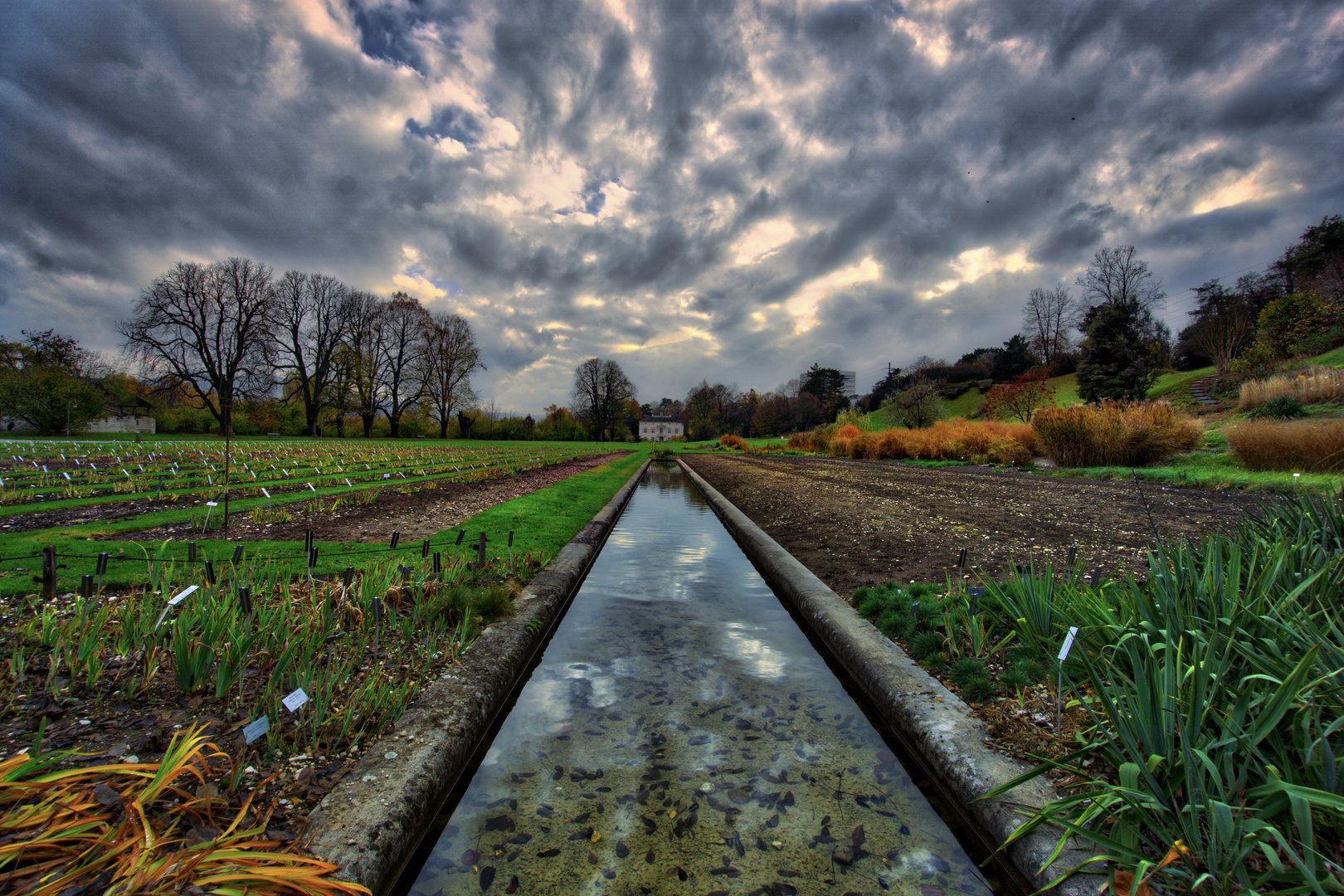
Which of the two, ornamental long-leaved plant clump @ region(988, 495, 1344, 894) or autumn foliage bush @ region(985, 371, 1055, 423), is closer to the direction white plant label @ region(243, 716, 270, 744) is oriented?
the ornamental long-leaved plant clump

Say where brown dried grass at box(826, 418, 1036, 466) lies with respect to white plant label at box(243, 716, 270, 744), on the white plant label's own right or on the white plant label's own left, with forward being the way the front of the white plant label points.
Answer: on the white plant label's own left

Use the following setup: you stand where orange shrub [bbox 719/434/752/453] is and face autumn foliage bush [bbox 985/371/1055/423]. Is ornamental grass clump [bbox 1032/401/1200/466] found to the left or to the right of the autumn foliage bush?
right

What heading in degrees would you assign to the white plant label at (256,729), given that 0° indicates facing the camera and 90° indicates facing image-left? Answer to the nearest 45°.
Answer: approximately 315°

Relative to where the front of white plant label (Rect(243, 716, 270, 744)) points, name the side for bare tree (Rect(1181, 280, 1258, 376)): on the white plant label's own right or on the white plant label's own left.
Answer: on the white plant label's own left

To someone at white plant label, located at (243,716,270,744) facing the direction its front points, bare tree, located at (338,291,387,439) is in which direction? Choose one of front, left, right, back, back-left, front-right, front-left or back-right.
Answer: back-left
